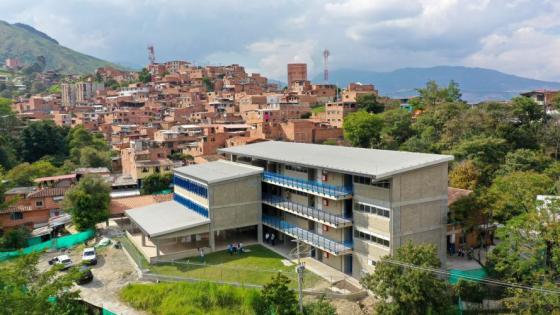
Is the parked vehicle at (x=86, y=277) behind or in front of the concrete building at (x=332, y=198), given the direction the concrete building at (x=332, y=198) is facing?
in front

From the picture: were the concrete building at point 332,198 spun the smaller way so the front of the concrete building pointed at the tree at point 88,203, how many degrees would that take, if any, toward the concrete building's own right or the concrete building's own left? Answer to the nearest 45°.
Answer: approximately 90° to the concrete building's own right

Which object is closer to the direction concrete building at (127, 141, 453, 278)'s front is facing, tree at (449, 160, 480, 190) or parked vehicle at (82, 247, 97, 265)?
the parked vehicle

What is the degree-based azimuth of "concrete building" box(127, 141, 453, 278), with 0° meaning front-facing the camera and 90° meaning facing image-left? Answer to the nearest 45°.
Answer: approximately 45°

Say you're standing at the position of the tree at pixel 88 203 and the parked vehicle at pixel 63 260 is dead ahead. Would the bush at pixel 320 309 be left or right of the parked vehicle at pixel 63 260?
left

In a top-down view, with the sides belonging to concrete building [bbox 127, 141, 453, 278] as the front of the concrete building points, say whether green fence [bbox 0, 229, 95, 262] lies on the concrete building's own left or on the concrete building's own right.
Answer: on the concrete building's own right

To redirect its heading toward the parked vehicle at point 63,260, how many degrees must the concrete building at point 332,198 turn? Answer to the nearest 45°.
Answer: approximately 45° to its right

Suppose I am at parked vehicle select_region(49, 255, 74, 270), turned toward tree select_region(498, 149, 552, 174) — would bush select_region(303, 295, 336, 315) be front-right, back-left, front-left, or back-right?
front-right

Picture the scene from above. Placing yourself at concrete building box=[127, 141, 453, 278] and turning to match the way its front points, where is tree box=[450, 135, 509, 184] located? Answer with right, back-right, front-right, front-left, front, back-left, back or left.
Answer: back

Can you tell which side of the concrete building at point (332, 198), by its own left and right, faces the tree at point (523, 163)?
back

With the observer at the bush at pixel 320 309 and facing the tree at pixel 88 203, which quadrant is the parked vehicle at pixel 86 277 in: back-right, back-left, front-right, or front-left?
front-left

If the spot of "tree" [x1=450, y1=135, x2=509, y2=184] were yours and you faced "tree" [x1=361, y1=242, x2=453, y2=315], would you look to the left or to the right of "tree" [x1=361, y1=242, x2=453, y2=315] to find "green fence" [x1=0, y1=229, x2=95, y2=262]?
right

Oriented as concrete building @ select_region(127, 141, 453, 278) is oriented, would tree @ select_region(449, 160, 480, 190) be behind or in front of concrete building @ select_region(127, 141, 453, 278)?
behind

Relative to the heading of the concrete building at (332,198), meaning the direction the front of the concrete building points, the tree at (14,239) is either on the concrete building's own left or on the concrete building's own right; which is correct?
on the concrete building's own right

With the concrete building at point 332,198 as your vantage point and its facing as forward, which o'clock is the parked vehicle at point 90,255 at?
The parked vehicle is roughly at 2 o'clock from the concrete building.
